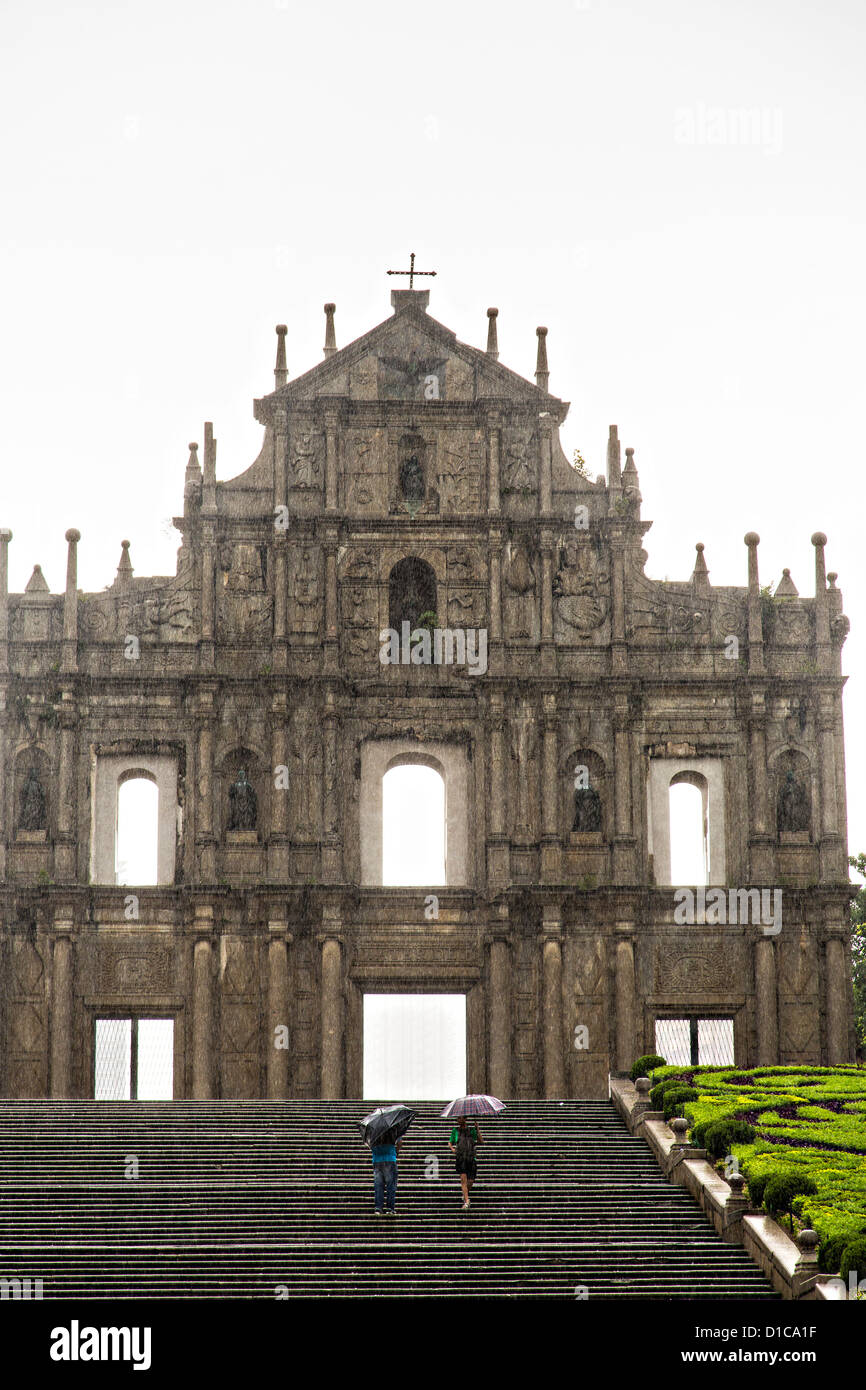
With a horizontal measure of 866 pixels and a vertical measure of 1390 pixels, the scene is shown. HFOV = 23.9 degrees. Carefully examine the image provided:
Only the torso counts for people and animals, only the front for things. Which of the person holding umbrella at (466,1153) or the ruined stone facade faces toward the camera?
the ruined stone facade

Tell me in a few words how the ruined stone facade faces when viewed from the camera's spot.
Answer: facing the viewer

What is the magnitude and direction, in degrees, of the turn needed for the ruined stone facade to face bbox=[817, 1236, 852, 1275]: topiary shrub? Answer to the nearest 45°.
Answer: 0° — it already faces it

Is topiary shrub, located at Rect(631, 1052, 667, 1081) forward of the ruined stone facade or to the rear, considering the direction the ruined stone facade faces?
forward

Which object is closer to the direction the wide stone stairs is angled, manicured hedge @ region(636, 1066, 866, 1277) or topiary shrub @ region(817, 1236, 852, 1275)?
the topiary shrub

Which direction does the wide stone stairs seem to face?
toward the camera

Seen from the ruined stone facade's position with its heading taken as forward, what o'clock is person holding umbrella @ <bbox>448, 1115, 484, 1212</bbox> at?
The person holding umbrella is roughly at 12 o'clock from the ruined stone facade.

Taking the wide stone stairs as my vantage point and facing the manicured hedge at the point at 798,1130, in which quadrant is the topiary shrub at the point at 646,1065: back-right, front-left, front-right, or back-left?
front-left

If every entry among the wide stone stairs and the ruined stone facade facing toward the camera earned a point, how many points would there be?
2

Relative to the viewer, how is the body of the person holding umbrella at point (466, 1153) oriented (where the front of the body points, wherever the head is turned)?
away from the camera

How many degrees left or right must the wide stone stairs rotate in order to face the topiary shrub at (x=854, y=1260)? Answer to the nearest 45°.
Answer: approximately 45° to its left

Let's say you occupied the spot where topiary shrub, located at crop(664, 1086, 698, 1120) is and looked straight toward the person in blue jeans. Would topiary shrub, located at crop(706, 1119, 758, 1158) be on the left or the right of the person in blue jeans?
left

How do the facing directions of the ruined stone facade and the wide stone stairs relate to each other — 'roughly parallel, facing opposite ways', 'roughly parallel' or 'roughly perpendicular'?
roughly parallel

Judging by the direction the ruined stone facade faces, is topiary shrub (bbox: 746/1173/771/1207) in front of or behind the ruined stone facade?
in front
